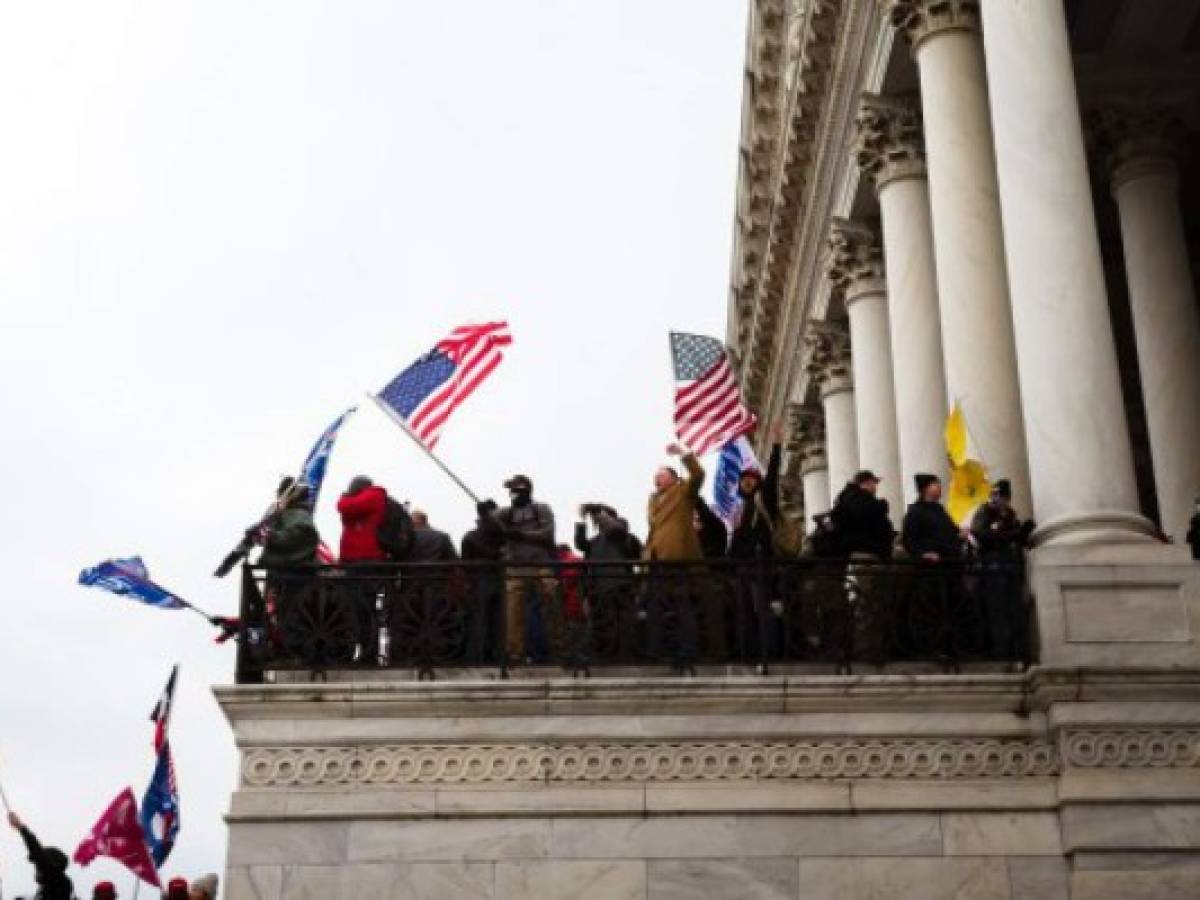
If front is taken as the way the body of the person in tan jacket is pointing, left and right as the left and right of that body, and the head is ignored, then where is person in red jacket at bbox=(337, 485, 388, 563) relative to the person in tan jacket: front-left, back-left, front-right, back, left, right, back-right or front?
front-right

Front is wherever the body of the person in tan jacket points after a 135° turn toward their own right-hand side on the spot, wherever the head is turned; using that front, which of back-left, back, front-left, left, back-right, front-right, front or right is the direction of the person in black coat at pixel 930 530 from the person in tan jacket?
right

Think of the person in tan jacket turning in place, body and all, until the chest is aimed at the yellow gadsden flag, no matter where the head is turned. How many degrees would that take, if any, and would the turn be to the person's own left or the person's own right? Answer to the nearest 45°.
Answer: approximately 180°

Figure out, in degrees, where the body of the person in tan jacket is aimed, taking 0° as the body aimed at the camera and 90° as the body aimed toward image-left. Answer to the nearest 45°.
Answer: approximately 45°

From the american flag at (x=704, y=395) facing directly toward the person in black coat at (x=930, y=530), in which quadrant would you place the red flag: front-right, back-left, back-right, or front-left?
back-right

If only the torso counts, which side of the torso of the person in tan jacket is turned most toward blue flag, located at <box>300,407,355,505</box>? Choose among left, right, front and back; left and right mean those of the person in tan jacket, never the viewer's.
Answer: right

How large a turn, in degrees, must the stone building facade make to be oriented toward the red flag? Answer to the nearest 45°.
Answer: approximately 45° to its right

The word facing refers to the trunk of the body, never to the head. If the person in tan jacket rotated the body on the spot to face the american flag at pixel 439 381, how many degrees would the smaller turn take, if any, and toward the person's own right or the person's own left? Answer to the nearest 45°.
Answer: approximately 90° to the person's own right

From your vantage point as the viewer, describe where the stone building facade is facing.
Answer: facing to the left of the viewer
